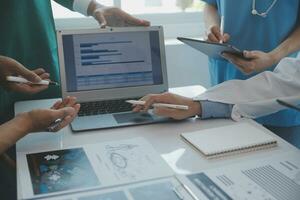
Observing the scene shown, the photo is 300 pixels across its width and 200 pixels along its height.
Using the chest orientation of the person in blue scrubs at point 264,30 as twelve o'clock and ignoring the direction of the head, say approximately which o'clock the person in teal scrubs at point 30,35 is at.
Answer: the person in teal scrubs at point 30,35 is roughly at 1 o'clock from the person in blue scrubs at point 264,30.

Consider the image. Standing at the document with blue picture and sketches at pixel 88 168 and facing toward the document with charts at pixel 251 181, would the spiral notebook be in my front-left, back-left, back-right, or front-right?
front-left

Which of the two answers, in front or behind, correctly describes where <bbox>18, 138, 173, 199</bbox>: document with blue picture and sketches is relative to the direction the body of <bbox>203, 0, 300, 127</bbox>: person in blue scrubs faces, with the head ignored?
in front

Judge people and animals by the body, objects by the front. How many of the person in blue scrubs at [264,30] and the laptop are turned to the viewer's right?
0

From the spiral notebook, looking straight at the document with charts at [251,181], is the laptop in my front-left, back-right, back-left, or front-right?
back-right

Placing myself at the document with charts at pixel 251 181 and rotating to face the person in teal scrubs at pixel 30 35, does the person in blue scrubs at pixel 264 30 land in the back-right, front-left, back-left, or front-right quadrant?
front-right

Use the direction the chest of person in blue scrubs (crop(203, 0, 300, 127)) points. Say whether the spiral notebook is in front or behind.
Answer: in front

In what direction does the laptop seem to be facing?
toward the camera

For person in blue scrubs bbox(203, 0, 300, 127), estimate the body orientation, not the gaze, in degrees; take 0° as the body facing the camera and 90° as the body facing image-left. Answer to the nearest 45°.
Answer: approximately 45°
